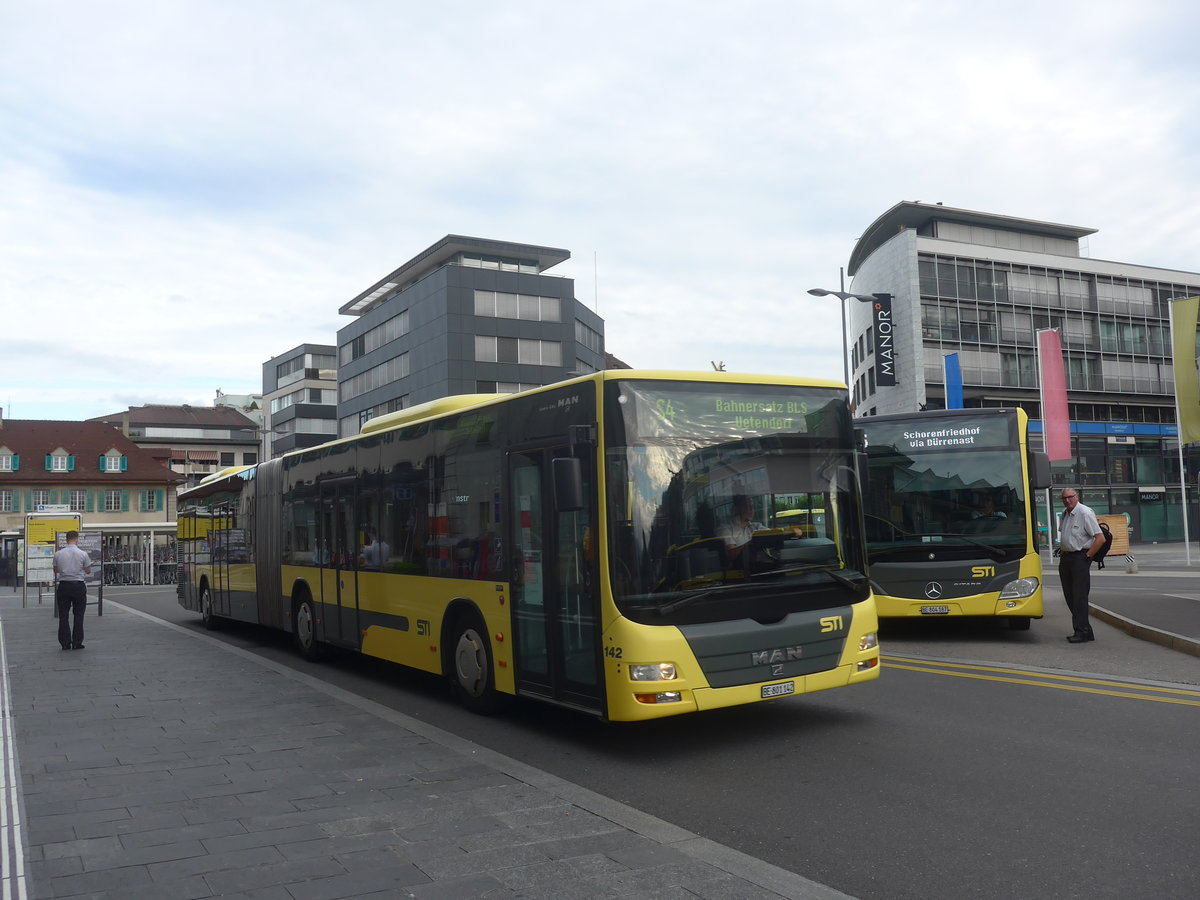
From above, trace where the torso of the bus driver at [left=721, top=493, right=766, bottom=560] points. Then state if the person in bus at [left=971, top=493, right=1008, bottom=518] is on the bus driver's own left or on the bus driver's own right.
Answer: on the bus driver's own left

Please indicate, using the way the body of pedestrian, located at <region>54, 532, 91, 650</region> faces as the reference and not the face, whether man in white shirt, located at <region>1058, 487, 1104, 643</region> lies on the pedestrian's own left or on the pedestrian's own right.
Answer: on the pedestrian's own right

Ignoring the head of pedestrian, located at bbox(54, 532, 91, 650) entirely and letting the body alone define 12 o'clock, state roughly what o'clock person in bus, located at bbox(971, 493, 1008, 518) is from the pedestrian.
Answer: The person in bus is roughly at 4 o'clock from the pedestrian.

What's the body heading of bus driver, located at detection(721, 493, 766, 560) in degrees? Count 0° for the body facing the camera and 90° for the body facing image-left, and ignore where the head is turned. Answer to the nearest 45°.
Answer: approximately 315°

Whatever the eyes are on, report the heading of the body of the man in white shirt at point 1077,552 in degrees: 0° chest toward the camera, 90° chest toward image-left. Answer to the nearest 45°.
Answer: approximately 45°

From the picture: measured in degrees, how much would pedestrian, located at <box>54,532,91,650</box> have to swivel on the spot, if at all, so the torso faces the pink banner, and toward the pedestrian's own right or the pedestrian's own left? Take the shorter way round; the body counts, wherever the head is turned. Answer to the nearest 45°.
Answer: approximately 90° to the pedestrian's own right

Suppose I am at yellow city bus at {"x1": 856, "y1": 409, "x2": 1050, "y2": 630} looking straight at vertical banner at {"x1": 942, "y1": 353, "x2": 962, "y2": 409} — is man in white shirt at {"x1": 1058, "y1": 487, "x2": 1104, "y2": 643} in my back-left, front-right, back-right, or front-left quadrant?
back-right

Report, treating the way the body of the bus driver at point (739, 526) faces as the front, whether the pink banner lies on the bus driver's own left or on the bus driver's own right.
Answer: on the bus driver's own left
